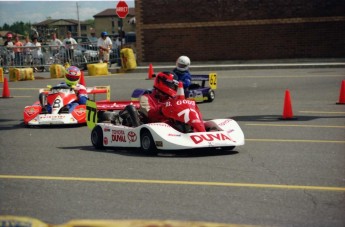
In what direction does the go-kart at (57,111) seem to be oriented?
toward the camera

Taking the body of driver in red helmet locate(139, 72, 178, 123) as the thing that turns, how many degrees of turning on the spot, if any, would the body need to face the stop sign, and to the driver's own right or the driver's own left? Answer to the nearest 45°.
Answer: approximately 135° to the driver's own left

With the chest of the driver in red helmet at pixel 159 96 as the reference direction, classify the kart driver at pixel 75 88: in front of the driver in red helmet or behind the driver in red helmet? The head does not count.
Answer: behind

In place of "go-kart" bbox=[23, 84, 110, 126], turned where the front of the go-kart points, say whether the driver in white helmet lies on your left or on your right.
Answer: on your left

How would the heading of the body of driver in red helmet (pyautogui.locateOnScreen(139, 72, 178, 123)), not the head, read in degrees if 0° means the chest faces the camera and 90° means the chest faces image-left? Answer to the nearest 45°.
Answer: approximately 315°

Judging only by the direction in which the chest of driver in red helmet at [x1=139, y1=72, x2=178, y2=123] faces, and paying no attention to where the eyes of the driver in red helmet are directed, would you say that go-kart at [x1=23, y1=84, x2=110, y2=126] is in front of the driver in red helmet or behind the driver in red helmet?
behind

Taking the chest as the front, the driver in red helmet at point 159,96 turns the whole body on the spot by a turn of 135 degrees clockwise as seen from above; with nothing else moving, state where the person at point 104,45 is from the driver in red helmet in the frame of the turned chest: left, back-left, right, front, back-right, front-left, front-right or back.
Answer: right

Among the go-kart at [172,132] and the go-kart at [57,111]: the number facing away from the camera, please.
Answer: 0
